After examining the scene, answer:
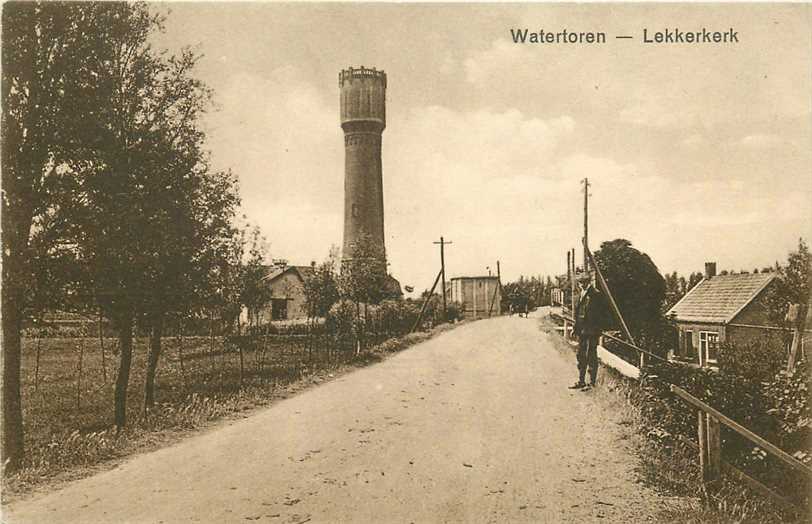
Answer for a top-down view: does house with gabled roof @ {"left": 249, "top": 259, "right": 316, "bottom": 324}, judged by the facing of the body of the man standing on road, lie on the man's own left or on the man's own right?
on the man's own right

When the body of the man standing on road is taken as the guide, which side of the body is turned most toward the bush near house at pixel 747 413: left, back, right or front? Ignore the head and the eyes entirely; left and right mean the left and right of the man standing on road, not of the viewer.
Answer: left

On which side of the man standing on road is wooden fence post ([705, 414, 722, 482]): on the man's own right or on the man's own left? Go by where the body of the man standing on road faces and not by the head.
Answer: on the man's own left

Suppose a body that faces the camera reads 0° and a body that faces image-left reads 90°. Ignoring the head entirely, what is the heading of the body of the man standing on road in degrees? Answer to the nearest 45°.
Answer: approximately 45°

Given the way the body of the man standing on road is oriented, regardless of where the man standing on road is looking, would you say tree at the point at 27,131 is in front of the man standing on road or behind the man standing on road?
in front

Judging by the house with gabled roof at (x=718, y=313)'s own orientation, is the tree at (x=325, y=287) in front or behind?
in front

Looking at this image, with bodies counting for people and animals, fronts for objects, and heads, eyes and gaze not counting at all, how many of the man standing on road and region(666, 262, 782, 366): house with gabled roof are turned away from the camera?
0

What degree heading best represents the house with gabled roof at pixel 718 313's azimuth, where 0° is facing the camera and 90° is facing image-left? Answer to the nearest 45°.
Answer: approximately 45°

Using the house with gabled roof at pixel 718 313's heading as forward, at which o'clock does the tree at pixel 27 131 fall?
The tree is roughly at 11 o'clock from the house with gabled roof.

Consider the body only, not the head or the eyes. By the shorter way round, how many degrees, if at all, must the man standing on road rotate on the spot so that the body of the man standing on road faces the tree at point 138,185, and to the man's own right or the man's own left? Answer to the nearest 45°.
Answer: approximately 45° to the man's own right
